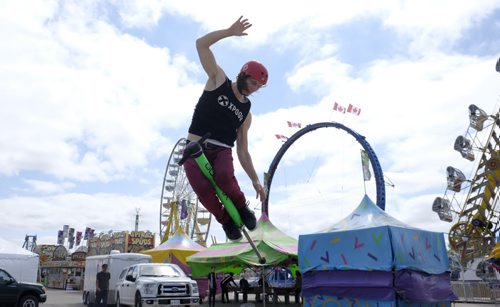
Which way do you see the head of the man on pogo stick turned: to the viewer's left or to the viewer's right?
to the viewer's right

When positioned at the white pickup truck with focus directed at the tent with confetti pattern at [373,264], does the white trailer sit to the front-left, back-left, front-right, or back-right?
back-left

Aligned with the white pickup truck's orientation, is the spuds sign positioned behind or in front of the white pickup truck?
behind

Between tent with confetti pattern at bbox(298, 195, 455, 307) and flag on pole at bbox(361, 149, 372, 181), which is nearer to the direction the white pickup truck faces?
the tent with confetti pattern

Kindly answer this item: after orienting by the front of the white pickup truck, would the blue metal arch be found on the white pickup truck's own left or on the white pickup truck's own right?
on the white pickup truck's own left

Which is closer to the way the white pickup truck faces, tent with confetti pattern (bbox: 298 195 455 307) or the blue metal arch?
the tent with confetti pattern
